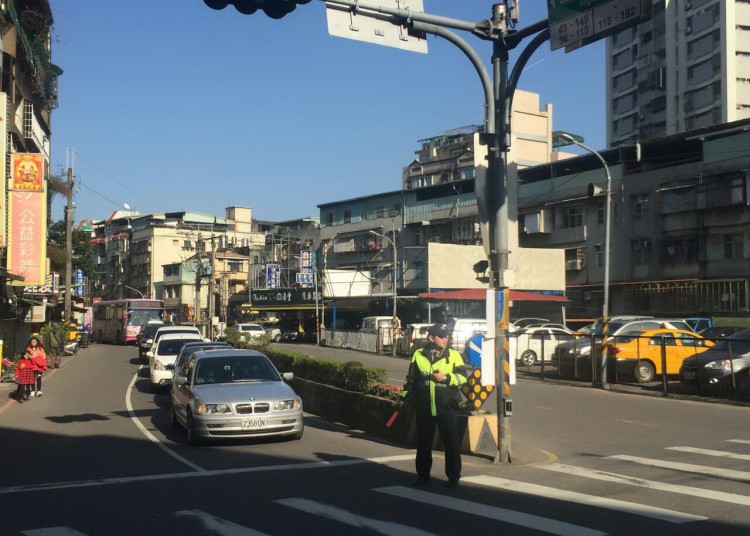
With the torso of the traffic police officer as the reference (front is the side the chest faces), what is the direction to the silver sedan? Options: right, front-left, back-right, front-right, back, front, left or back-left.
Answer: back-right

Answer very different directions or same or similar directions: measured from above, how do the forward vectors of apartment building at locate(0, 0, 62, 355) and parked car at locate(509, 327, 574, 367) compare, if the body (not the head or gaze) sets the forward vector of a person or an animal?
very different directions

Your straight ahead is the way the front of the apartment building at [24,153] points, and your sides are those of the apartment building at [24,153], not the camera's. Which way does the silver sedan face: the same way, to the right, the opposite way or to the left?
to the right

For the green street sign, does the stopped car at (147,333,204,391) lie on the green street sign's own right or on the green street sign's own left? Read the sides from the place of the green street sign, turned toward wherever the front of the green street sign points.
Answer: on the green street sign's own right

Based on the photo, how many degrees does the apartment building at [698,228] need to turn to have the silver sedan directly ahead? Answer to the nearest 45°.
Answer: approximately 45° to its left

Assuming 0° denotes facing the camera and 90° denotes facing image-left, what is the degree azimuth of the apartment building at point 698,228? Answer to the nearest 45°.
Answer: approximately 45°

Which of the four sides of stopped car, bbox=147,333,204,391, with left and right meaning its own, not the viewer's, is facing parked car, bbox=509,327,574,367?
left

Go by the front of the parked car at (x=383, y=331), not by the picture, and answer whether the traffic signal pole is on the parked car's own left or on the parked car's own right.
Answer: on the parked car's own left

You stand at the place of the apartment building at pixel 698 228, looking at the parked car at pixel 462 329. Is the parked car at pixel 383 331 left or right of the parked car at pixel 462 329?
right

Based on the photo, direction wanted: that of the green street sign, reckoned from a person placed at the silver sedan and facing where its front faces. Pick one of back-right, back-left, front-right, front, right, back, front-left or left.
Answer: front-left

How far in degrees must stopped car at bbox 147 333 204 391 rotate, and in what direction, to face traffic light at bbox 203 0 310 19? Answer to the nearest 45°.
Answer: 0° — it already faces it

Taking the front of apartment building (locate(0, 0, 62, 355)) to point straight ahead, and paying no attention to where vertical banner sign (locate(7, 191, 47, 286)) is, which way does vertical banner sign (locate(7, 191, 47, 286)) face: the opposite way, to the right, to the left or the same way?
to the right

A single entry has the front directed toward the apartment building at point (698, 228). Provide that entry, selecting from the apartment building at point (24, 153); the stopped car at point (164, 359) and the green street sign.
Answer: the apartment building at point (24, 153)
